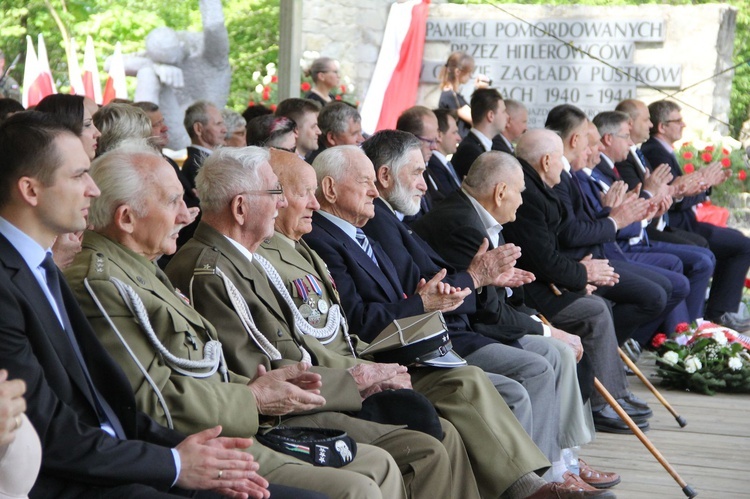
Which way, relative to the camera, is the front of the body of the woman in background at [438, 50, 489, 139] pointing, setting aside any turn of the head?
to the viewer's right

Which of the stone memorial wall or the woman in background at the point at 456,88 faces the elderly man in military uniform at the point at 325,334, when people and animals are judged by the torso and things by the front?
the stone memorial wall
